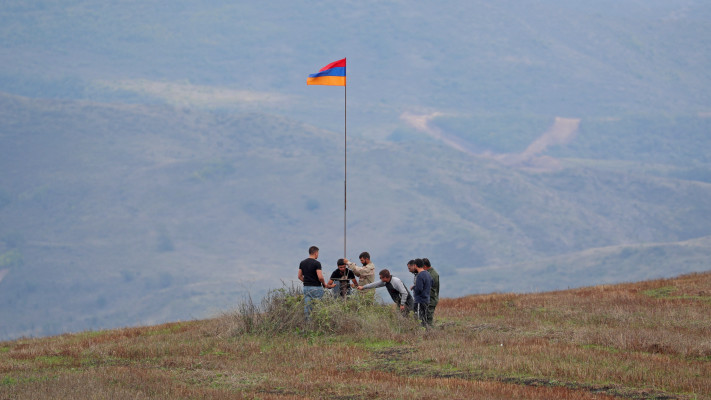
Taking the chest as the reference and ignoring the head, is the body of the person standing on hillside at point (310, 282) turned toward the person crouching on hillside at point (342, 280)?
yes

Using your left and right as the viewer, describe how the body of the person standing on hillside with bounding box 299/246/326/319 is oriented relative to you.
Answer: facing away from the viewer and to the right of the viewer

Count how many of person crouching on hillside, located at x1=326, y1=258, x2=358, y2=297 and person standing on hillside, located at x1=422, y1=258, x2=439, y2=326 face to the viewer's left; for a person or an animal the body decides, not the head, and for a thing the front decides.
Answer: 1

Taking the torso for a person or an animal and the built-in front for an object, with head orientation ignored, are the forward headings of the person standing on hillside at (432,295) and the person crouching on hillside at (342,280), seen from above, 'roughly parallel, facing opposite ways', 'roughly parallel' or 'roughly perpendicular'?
roughly perpendicular

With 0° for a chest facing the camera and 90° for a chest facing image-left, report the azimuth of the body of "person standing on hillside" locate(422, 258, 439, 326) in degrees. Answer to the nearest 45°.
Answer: approximately 90°
